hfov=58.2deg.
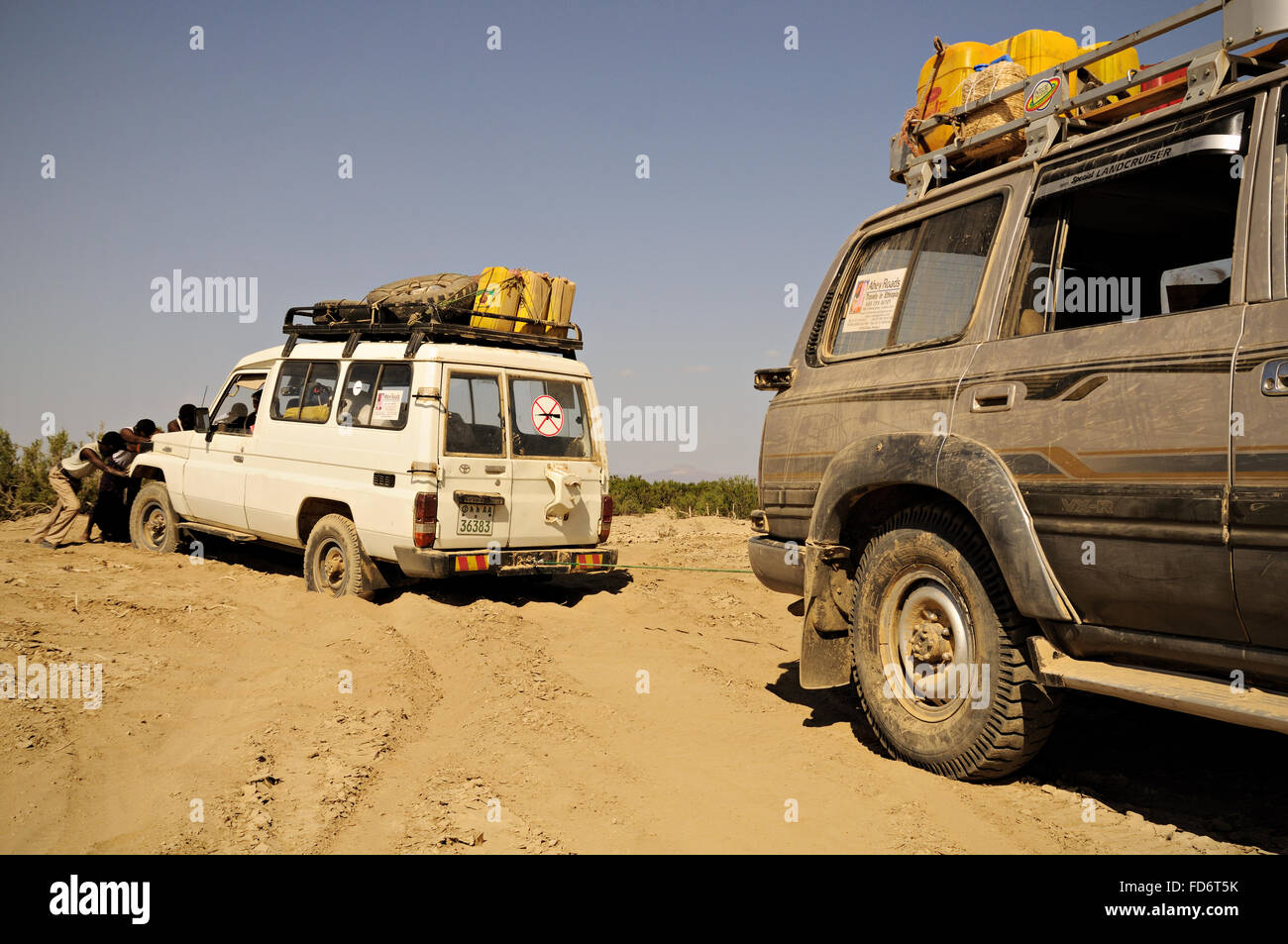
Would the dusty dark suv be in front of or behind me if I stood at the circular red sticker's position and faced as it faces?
in front

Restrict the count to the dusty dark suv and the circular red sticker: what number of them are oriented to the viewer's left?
0

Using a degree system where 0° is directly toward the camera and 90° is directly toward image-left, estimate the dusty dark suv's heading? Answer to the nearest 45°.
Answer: approximately 315°

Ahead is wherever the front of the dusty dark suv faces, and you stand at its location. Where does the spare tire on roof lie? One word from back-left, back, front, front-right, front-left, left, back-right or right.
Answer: back

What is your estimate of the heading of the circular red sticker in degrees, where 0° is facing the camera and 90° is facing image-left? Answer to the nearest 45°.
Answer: approximately 315°

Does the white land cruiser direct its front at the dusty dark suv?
no

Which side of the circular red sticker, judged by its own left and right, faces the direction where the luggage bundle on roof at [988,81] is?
front

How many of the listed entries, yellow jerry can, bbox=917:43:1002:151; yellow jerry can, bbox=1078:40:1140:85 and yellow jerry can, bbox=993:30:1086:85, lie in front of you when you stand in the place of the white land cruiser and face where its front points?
0

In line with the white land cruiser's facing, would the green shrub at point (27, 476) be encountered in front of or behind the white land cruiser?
in front

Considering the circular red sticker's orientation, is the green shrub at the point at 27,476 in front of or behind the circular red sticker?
behind

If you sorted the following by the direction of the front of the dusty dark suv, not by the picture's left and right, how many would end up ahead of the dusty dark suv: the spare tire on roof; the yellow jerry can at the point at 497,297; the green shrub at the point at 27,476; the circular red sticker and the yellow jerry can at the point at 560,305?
0

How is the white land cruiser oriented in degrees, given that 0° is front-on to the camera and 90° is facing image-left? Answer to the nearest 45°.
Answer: approximately 135°
